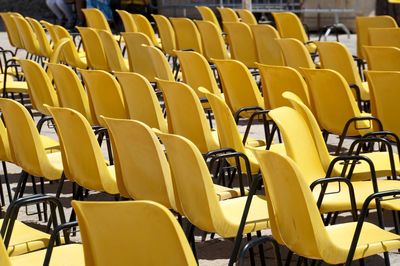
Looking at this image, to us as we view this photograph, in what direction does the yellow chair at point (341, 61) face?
facing away from the viewer and to the right of the viewer

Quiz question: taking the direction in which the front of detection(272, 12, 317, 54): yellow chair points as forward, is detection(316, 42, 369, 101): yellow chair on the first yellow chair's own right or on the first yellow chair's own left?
on the first yellow chair's own right

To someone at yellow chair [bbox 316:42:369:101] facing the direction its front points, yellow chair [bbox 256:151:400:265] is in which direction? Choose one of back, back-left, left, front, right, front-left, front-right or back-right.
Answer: back-right

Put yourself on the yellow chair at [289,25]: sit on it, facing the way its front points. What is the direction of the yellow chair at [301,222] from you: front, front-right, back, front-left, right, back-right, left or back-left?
back-right

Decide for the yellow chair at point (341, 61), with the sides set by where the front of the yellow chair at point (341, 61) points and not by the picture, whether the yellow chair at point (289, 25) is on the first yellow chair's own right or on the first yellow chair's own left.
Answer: on the first yellow chair's own left

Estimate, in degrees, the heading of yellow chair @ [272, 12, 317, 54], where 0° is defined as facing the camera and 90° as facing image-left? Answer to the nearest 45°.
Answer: approximately 225°
